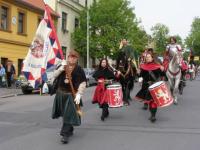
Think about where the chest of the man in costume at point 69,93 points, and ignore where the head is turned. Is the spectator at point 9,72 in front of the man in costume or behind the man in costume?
behind

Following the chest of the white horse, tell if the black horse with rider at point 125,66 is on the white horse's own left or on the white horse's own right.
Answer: on the white horse's own right

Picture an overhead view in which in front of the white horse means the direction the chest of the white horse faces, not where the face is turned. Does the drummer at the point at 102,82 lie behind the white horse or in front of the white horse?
in front

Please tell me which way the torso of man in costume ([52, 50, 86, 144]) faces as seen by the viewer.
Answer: toward the camera

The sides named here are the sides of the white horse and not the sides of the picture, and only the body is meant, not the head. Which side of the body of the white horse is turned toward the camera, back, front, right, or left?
front

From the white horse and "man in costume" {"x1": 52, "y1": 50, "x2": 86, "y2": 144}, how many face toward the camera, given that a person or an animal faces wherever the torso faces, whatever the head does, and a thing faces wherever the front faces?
2

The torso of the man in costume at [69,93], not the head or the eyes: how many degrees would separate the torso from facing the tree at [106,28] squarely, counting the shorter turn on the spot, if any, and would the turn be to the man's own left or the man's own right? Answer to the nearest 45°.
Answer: approximately 180°
